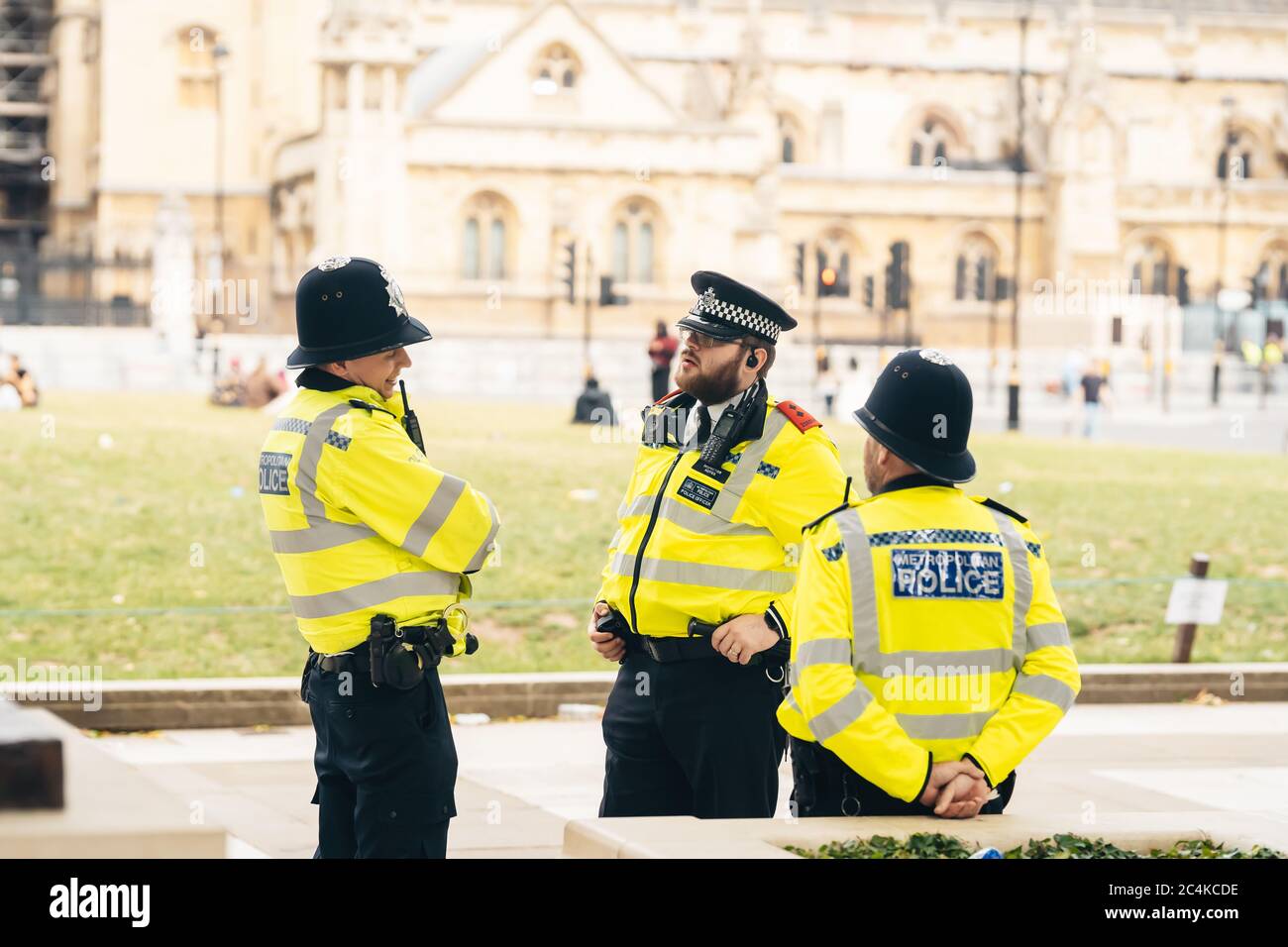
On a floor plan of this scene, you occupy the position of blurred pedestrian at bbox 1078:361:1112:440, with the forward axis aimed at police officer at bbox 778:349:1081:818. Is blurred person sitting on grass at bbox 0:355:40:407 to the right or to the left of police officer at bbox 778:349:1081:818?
right

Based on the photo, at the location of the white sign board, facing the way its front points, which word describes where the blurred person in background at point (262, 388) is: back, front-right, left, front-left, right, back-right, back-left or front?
back-right

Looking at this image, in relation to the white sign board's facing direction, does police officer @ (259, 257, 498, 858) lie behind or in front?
in front

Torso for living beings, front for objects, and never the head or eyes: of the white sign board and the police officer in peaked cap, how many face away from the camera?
0

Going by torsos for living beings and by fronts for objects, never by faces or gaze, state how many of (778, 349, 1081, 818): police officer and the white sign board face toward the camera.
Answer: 1

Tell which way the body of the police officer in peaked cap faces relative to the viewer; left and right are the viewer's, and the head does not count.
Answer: facing the viewer and to the left of the viewer

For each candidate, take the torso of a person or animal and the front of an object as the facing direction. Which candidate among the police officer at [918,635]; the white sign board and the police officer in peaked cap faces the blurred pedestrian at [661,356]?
the police officer

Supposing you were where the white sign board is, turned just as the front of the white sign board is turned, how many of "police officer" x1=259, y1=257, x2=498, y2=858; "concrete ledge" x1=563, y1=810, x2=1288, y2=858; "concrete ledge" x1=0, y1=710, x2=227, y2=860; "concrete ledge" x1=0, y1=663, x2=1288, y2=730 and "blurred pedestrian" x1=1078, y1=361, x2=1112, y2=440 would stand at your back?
1

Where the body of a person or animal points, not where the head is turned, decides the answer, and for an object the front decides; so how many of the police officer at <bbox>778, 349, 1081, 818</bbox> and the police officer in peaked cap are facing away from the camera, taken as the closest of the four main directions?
1

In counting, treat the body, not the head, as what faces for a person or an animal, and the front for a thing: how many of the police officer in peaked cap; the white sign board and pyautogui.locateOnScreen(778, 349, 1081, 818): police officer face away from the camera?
1

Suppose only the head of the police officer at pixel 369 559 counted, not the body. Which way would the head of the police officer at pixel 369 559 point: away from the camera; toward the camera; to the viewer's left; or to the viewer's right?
to the viewer's right

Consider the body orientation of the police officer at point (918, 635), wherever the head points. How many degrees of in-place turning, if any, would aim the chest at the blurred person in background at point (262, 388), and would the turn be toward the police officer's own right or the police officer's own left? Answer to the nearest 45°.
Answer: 0° — they already face them

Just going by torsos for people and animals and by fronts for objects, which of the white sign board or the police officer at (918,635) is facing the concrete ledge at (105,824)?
the white sign board

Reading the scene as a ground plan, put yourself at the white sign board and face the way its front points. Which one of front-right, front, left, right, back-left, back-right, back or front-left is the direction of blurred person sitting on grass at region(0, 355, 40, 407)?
back-right

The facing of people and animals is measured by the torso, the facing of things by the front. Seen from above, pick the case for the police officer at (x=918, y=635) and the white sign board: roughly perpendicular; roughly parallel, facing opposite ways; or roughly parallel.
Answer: roughly parallel, facing opposite ways

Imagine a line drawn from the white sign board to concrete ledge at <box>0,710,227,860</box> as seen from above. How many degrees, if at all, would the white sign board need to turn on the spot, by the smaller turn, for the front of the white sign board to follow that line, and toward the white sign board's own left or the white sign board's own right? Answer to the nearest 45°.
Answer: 0° — it already faces it

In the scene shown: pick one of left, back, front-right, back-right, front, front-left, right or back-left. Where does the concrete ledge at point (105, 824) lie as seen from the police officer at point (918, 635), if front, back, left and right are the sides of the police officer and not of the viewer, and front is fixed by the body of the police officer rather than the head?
back-left

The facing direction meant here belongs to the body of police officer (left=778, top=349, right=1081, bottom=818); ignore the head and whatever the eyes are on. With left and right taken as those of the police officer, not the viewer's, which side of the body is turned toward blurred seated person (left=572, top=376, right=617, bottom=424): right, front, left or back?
front

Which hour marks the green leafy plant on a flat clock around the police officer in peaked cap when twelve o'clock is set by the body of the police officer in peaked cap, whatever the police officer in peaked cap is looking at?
The green leafy plant is roughly at 10 o'clock from the police officer in peaked cap.

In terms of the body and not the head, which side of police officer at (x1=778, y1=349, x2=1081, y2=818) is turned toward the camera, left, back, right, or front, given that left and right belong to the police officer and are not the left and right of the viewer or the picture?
back

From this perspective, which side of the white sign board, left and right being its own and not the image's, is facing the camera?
front
